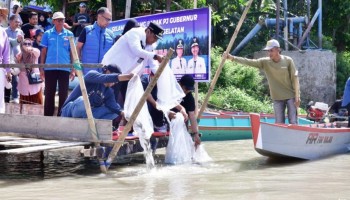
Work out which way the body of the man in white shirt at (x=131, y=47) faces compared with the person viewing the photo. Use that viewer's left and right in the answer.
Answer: facing to the right of the viewer

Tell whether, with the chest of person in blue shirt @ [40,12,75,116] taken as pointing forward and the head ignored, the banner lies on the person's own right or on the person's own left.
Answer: on the person's own left

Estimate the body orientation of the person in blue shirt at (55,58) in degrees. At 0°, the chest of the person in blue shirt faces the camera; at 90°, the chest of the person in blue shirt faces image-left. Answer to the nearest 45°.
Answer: approximately 0°

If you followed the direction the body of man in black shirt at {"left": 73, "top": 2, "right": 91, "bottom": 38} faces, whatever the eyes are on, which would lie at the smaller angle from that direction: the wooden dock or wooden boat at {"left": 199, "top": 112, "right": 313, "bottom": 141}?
the wooden dock

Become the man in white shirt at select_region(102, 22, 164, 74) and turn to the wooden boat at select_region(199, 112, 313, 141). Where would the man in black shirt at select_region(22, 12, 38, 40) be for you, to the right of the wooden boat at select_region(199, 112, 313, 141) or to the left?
left

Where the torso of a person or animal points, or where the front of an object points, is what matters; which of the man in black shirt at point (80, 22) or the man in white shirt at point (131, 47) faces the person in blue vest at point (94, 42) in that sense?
the man in black shirt

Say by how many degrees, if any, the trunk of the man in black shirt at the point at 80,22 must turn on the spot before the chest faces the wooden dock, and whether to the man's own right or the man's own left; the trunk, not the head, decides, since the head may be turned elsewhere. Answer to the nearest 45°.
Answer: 0° — they already face it
